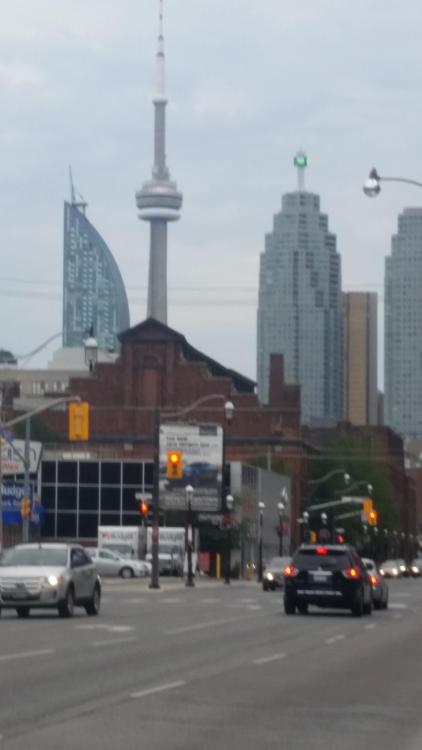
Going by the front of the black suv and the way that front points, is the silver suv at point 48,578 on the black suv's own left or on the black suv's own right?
on the black suv's own left

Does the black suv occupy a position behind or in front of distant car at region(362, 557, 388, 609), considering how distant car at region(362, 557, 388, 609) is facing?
behind

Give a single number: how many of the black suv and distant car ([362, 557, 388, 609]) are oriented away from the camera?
2

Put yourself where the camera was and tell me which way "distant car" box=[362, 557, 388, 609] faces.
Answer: facing away from the viewer

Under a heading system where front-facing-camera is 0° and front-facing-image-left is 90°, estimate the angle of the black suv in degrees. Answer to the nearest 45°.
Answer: approximately 180°
